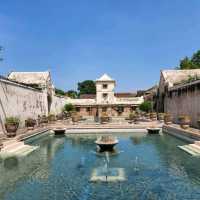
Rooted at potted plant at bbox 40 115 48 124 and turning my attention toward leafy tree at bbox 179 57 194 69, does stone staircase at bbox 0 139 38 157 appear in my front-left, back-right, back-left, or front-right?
back-right

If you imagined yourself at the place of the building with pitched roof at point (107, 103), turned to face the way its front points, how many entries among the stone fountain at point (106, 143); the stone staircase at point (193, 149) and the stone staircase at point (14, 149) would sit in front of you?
3

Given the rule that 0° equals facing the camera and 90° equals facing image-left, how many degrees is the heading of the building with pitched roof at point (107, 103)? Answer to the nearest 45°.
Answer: approximately 0°

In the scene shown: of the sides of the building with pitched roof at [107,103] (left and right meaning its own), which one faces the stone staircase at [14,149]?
front

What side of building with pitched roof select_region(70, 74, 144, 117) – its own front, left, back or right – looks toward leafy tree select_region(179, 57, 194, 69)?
left

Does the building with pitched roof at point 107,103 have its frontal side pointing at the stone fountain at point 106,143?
yes

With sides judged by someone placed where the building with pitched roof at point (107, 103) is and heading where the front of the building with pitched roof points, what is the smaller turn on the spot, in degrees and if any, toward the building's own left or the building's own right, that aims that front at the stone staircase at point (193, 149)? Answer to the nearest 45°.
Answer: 0° — it already faces it
